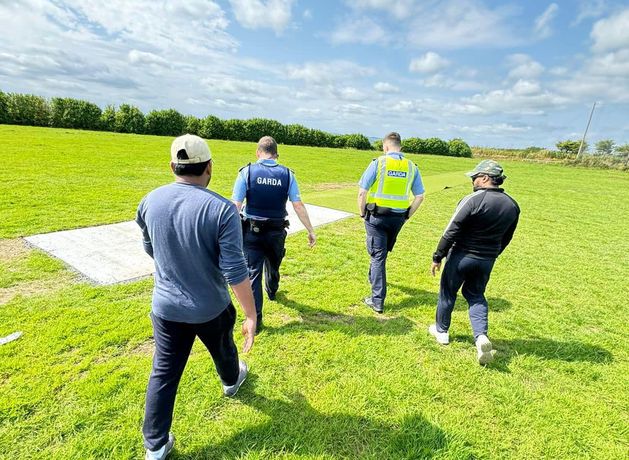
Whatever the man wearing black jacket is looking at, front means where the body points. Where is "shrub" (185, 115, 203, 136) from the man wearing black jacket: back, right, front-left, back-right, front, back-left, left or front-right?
front

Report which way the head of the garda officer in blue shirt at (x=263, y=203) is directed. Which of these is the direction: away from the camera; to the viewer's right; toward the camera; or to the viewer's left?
away from the camera

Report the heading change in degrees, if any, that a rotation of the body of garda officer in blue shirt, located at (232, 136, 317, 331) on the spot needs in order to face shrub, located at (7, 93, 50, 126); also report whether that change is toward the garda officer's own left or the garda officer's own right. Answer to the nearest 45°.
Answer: approximately 45° to the garda officer's own left

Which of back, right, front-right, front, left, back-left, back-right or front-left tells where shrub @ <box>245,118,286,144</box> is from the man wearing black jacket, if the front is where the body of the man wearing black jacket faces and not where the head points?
front

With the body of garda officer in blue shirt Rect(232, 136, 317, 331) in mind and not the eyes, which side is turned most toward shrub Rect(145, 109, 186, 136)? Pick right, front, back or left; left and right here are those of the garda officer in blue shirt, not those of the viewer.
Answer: front

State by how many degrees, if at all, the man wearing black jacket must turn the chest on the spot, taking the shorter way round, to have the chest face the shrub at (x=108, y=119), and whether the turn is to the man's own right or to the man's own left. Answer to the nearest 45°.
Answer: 0° — they already face it

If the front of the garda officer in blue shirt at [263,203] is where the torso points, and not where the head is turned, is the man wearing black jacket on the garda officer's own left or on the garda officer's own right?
on the garda officer's own right

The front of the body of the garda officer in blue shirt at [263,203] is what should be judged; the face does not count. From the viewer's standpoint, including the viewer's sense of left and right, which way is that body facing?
facing away from the viewer

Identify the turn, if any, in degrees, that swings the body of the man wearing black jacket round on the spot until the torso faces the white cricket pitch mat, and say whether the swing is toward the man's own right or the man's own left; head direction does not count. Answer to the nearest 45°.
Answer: approximately 45° to the man's own left

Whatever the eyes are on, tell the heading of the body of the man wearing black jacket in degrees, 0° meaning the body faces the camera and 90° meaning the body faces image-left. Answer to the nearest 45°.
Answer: approximately 135°

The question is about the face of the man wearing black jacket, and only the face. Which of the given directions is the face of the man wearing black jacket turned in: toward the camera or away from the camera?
away from the camera

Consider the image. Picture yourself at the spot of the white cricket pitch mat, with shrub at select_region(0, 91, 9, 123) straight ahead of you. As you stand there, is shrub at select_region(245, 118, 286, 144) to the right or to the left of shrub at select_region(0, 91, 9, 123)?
right

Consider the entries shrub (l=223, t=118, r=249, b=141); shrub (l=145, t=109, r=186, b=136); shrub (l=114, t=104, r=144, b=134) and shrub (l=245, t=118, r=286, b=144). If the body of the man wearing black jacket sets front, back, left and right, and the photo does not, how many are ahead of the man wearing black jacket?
4

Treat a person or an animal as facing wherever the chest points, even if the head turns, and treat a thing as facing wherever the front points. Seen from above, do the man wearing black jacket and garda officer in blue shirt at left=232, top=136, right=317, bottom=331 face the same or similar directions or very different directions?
same or similar directions

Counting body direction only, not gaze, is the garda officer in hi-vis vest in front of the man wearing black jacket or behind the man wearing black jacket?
in front

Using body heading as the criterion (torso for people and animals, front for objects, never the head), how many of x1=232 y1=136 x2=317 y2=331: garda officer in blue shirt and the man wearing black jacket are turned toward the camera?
0
